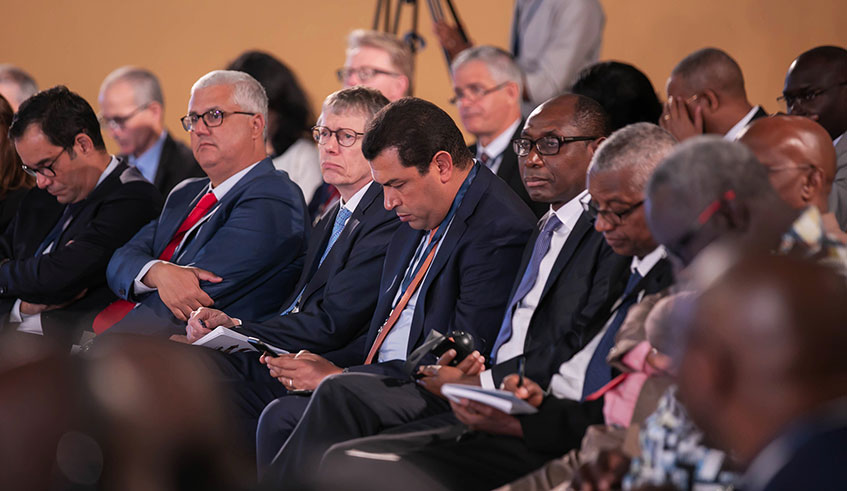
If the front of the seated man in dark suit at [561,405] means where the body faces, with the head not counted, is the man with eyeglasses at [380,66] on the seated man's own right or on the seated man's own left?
on the seated man's own right

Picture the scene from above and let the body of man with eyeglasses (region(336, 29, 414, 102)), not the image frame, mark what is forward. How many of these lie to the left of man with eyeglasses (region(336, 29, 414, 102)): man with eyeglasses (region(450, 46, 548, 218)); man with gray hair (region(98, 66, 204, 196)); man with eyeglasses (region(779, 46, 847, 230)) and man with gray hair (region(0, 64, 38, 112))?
2

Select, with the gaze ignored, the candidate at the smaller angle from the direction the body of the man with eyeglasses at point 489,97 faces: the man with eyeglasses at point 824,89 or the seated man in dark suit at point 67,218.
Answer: the seated man in dark suit

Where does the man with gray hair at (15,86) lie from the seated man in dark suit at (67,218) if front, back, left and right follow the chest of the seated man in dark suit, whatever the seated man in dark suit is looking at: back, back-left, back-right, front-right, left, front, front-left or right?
back-right

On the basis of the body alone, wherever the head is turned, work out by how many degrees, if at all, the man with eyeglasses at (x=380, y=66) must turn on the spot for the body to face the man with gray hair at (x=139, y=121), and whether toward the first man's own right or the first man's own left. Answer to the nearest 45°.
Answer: approximately 45° to the first man's own right

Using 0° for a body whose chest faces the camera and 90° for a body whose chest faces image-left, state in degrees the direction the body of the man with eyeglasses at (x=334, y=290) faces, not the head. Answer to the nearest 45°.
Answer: approximately 45°

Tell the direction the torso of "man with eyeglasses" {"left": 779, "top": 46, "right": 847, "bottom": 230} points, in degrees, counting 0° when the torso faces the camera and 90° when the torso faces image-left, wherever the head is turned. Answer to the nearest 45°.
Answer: approximately 45°

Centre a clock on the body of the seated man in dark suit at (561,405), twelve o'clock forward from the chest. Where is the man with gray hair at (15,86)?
The man with gray hair is roughly at 3 o'clock from the seated man in dark suit.

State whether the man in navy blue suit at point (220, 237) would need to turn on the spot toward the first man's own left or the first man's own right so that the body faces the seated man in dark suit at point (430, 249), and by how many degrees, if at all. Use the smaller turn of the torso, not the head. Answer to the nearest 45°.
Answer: approximately 90° to the first man's own left
